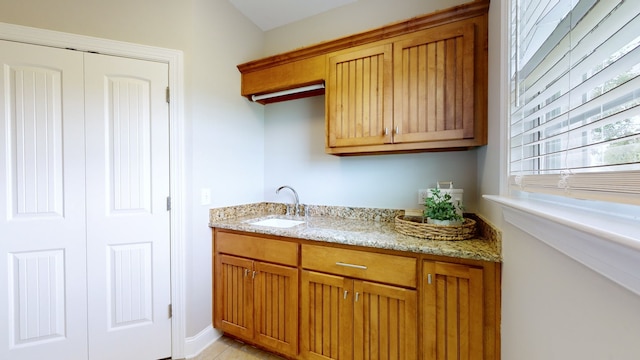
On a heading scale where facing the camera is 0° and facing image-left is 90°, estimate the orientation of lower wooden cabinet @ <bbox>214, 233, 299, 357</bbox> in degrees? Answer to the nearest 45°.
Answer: approximately 45°

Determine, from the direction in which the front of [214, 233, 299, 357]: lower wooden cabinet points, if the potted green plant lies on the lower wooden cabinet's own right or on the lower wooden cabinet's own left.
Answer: on the lower wooden cabinet's own left

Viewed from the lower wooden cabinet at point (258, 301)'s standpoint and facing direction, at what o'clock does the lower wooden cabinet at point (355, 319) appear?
the lower wooden cabinet at point (355, 319) is roughly at 9 o'clock from the lower wooden cabinet at point (258, 301).

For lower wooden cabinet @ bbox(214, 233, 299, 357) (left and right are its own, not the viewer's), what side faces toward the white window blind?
left

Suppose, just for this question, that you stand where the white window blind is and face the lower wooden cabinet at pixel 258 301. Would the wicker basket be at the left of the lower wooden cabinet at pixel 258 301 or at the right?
right

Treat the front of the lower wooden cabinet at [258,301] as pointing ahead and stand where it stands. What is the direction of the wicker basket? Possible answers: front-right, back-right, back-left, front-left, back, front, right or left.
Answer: left

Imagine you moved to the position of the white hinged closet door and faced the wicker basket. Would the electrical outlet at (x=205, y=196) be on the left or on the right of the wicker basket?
left
